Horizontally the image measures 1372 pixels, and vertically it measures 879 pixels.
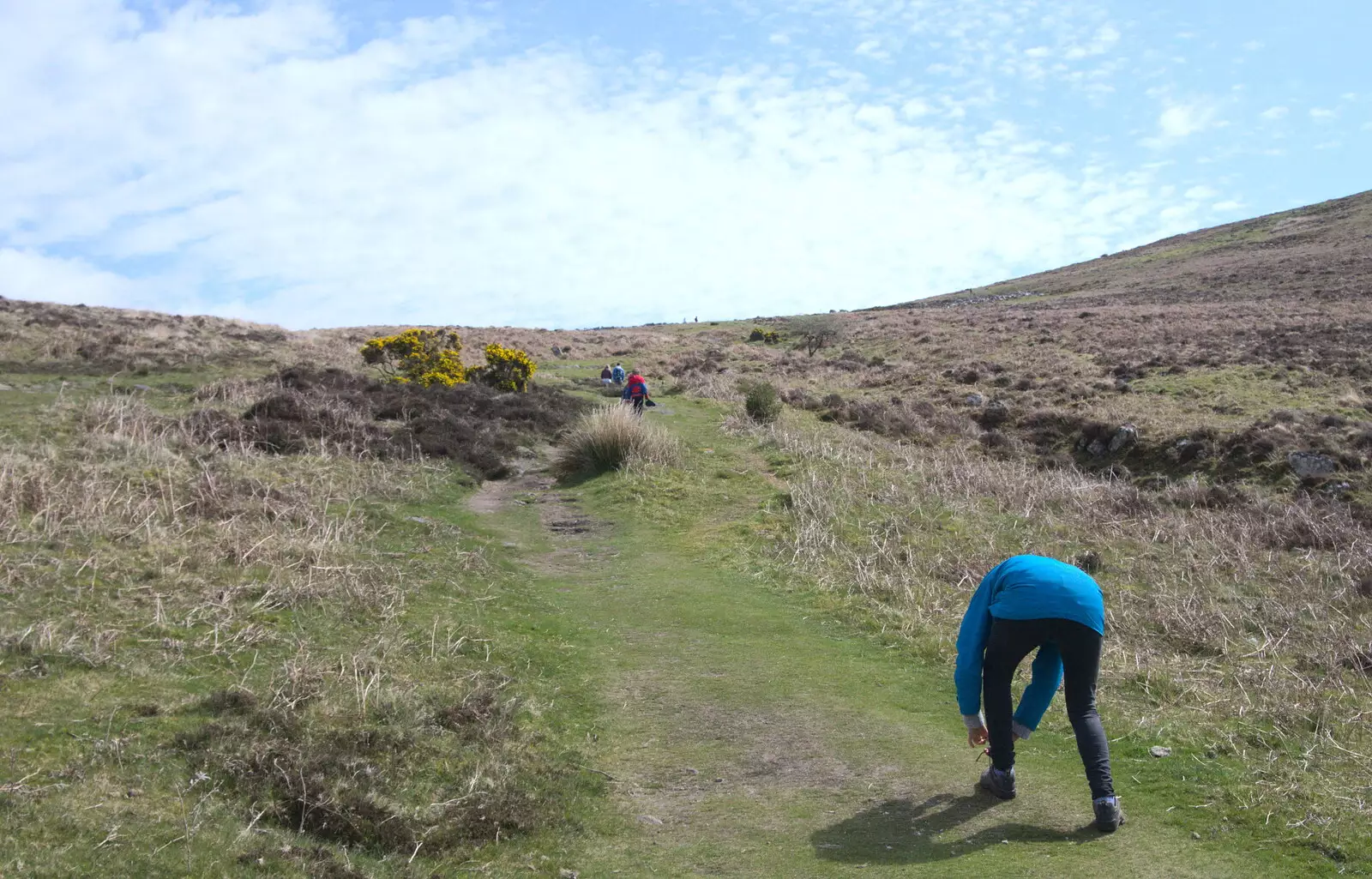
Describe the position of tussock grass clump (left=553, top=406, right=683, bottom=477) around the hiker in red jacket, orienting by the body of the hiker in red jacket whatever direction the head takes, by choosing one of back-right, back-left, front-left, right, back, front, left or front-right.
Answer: back

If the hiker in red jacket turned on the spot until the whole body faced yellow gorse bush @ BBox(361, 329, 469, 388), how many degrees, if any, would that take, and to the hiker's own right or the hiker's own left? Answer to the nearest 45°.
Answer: approximately 45° to the hiker's own left

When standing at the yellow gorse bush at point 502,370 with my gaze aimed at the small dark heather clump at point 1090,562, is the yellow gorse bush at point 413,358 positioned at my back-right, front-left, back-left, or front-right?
back-right

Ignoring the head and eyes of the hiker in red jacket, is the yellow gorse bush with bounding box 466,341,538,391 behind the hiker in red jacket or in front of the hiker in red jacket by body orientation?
in front

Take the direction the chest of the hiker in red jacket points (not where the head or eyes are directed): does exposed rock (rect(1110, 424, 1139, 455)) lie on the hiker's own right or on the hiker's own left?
on the hiker's own right

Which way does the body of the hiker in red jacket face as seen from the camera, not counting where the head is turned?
away from the camera

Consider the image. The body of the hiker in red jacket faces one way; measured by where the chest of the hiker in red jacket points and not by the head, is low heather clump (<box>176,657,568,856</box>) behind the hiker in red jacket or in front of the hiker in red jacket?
behind

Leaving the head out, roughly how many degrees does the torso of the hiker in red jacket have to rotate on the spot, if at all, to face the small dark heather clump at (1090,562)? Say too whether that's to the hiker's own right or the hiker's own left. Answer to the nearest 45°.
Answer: approximately 135° to the hiker's own right

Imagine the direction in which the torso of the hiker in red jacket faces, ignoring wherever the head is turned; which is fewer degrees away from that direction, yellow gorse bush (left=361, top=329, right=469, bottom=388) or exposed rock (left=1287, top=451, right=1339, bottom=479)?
the yellow gorse bush

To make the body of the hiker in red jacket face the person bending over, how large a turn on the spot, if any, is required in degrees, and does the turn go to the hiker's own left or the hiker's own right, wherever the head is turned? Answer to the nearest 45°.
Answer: approximately 180°
